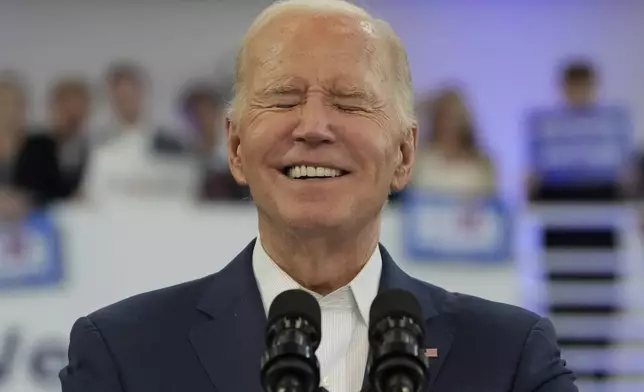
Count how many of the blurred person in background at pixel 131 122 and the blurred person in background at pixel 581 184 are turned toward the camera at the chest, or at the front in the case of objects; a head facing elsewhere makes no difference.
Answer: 2

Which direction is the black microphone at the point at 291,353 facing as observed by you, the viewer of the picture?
facing away from the viewer

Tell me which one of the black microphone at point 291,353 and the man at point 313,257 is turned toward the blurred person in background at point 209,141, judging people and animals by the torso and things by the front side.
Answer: the black microphone

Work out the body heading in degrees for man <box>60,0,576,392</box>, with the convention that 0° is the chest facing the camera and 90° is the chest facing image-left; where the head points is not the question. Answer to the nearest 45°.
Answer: approximately 0°

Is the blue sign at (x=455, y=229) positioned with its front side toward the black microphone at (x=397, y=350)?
yes

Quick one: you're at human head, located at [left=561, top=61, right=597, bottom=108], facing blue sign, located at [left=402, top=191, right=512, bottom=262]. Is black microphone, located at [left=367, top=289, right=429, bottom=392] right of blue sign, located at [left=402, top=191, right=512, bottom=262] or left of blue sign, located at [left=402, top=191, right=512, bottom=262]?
left

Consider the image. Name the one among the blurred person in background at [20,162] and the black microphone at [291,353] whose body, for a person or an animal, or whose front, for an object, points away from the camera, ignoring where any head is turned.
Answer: the black microphone

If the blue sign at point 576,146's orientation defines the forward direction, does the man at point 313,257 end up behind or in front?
in front

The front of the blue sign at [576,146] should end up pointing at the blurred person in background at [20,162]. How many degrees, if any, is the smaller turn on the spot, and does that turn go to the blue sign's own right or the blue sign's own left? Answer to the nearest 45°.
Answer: approximately 90° to the blue sign's own right
